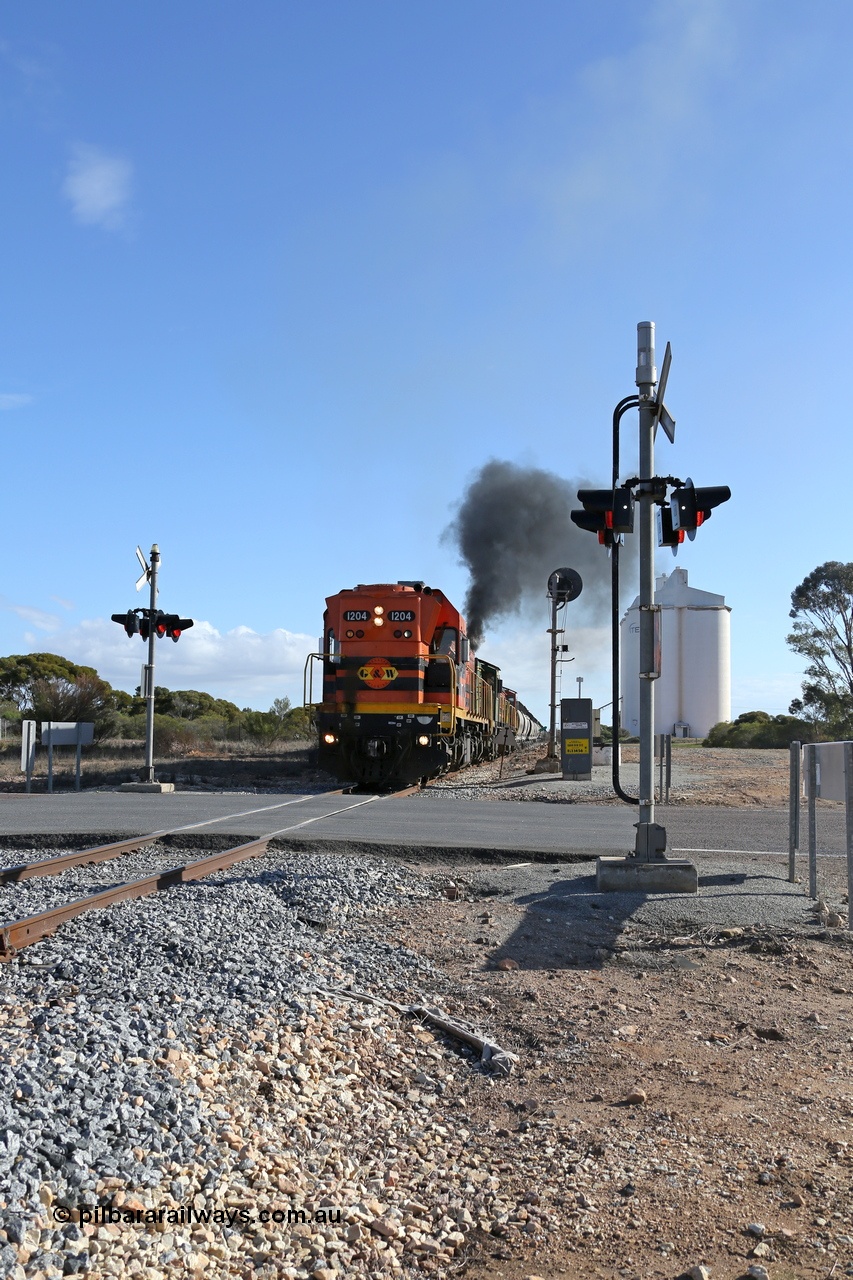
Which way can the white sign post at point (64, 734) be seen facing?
away from the camera

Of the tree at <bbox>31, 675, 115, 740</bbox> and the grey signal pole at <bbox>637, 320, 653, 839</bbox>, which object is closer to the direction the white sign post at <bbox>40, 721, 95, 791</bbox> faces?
the tree

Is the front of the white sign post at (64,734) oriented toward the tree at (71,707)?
yes

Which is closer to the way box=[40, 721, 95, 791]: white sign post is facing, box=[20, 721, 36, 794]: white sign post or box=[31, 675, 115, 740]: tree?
the tree
